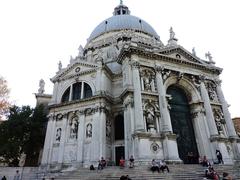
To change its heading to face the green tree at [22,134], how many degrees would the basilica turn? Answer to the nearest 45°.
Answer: approximately 135° to its right

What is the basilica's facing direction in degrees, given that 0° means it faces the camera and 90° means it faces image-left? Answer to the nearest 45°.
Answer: approximately 315°
